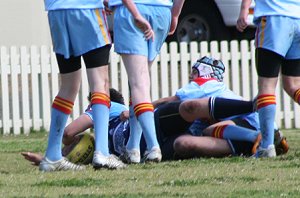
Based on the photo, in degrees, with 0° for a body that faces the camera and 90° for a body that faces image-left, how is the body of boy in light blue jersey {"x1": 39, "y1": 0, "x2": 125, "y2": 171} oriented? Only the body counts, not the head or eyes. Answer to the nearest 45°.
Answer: approximately 225°
